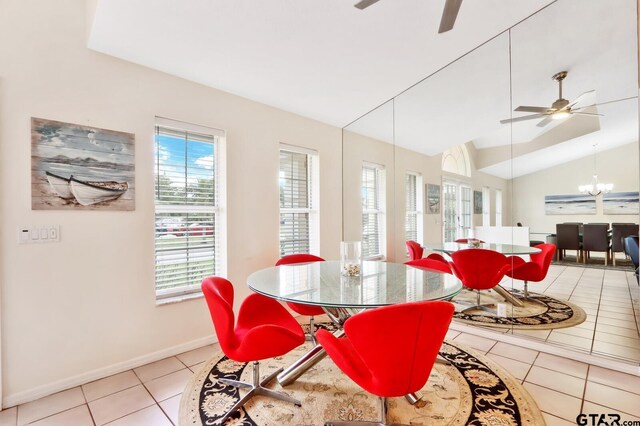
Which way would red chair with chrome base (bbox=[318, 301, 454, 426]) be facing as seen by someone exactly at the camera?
facing away from the viewer and to the left of the viewer

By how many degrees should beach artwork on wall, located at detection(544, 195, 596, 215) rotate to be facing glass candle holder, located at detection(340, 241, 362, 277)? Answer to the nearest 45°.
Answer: approximately 45° to its right

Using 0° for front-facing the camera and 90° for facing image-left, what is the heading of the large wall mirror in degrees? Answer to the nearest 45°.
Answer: approximately 45°

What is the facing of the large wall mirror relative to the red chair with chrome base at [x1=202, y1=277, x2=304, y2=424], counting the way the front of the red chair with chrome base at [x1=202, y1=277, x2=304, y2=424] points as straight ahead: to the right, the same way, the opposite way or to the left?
the opposite way

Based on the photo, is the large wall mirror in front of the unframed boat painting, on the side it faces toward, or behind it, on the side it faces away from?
in front

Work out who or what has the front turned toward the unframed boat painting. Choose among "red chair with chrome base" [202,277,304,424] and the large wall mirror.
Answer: the large wall mirror

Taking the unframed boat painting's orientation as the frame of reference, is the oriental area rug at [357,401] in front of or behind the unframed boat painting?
in front

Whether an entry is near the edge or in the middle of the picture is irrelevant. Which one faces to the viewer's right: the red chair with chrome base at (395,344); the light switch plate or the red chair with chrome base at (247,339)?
the red chair with chrome base at (247,339)

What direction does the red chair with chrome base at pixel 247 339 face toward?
to the viewer's right

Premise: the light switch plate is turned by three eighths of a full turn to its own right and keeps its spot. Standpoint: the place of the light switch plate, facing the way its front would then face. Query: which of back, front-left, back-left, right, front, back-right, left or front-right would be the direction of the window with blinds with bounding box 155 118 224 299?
back-right
